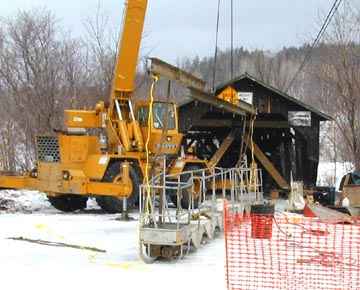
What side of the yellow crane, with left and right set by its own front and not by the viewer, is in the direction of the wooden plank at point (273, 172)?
front

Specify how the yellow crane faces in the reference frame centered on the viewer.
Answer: facing away from the viewer and to the right of the viewer

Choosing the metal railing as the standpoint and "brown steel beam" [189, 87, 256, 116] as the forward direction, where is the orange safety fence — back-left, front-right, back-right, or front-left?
back-right

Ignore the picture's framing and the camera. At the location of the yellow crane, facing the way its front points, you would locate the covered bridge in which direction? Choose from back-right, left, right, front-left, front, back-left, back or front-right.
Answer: front

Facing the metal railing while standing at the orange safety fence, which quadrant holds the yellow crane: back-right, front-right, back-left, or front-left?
front-right

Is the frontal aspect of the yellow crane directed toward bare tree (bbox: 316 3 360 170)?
yes
